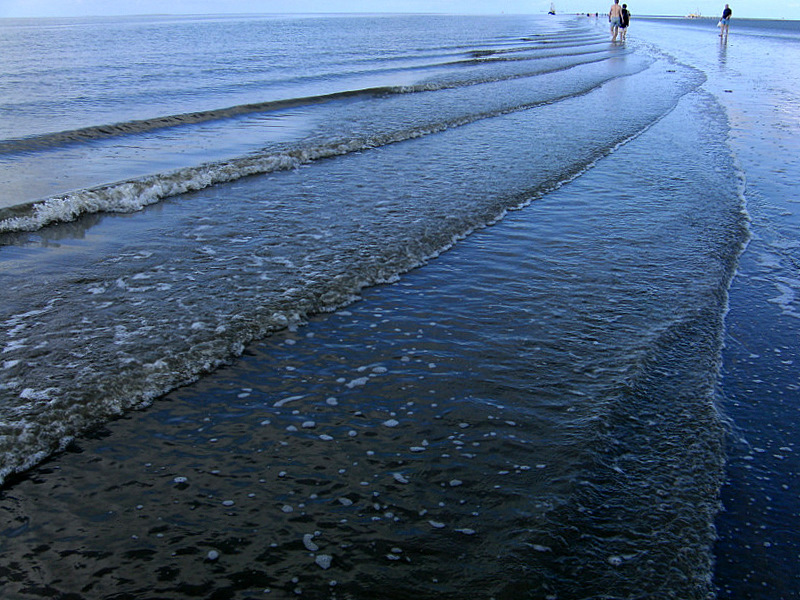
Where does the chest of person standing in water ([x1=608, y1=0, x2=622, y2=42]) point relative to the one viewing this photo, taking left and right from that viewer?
facing away from the viewer
